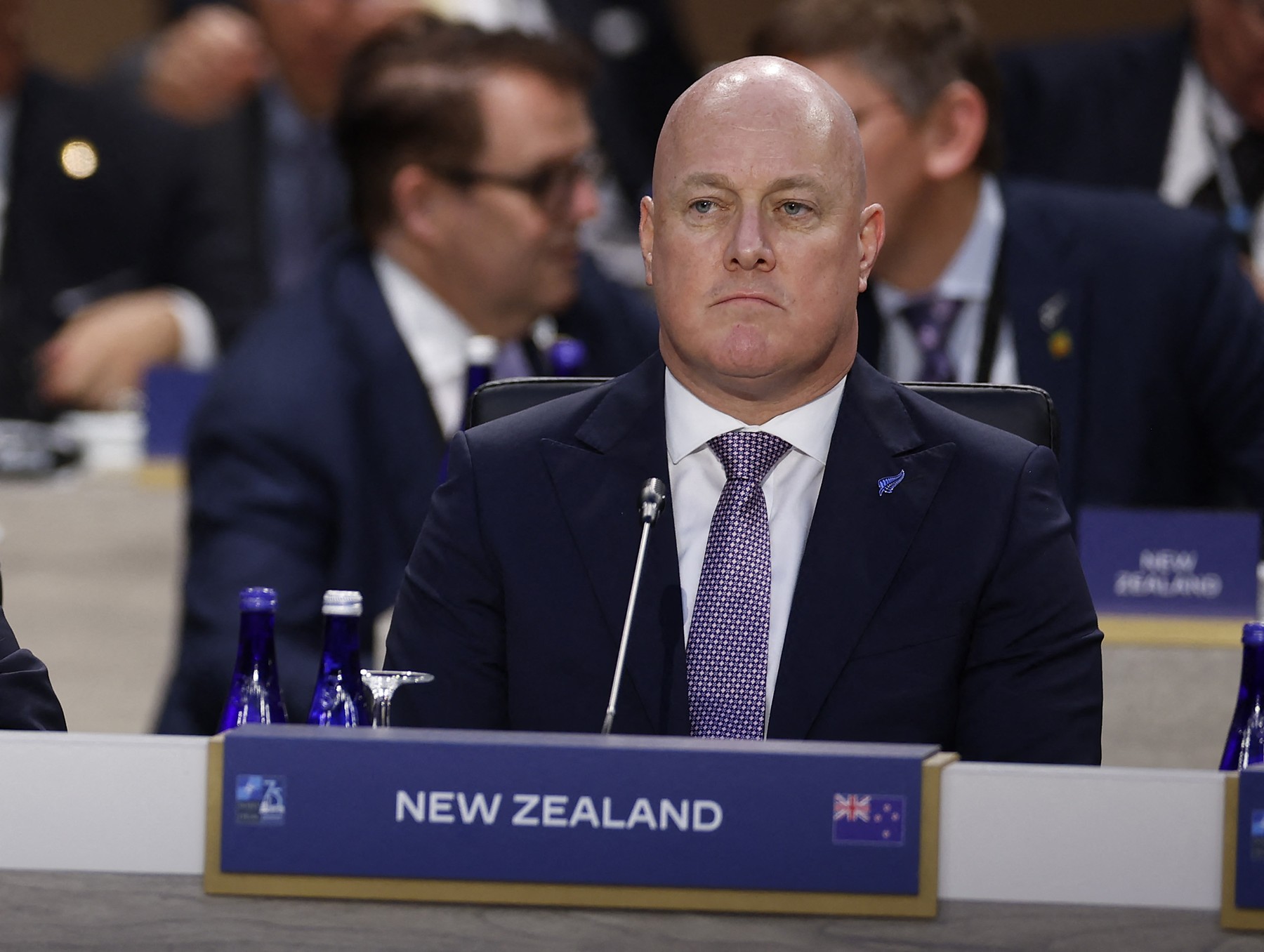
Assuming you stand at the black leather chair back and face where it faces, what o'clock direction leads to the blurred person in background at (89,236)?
The blurred person in background is roughly at 5 o'clock from the black leather chair back.

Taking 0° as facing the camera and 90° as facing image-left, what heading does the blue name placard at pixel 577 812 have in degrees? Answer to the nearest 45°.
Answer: approximately 0°

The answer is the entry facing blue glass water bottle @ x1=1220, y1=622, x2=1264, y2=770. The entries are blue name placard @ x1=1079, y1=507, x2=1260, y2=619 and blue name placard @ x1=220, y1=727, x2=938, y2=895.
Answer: blue name placard @ x1=1079, y1=507, x2=1260, y2=619

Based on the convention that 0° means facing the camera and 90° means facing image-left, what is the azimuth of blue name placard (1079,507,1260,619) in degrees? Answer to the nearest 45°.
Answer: approximately 0°

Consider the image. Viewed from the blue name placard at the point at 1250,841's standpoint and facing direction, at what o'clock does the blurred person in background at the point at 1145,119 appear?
The blurred person in background is roughly at 6 o'clock from the blue name placard.
